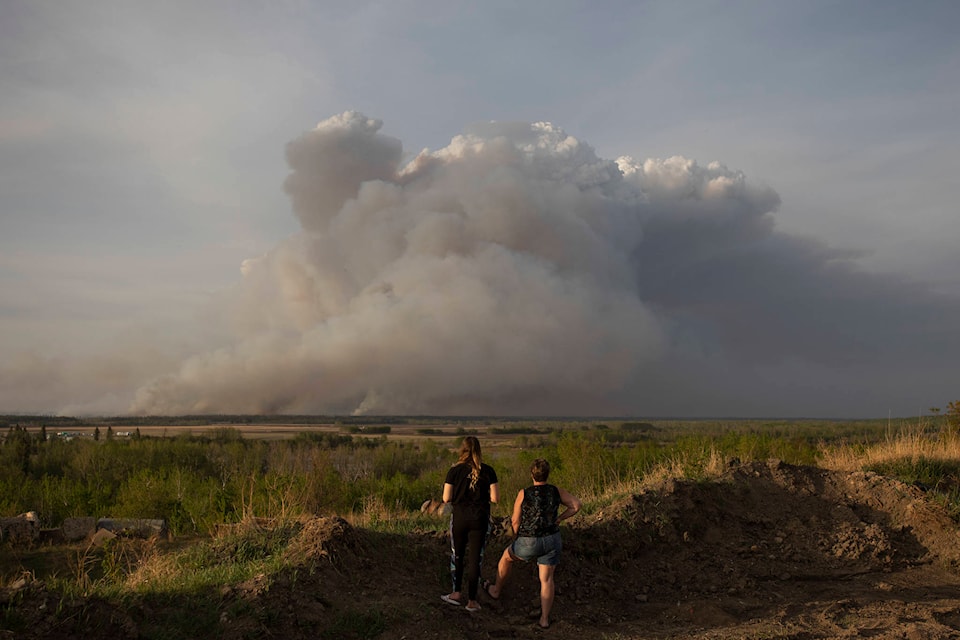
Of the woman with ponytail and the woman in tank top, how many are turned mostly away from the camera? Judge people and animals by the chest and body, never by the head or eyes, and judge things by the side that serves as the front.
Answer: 2

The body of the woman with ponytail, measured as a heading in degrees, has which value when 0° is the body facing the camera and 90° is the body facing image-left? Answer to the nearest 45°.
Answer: approximately 180°

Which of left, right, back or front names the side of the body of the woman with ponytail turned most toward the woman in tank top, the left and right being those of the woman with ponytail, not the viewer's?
right

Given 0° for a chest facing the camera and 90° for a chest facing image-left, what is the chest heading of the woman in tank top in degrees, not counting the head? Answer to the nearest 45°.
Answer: approximately 180°

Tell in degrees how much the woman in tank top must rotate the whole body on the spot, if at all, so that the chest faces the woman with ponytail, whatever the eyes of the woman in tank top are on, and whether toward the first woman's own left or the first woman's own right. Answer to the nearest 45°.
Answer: approximately 90° to the first woman's own left

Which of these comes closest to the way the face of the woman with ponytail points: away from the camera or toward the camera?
away from the camera
